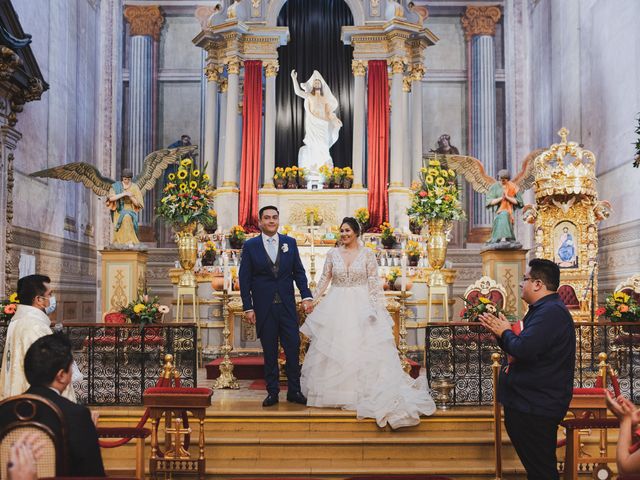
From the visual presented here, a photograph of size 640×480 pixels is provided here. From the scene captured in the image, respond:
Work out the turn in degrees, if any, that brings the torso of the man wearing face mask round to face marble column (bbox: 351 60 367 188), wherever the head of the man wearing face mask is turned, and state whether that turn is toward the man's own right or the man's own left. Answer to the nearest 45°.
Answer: approximately 45° to the man's own left

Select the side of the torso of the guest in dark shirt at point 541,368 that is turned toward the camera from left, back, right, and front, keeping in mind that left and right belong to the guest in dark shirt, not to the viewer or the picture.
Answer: left

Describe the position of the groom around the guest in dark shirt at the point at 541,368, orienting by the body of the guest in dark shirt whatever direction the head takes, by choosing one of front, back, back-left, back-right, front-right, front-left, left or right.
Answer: front-right

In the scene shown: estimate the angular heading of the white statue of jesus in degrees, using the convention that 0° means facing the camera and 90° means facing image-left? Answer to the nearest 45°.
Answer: approximately 0°

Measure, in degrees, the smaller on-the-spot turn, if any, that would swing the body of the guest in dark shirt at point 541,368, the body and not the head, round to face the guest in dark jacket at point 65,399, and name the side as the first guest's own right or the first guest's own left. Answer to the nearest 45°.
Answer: approximately 45° to the first guest's own left

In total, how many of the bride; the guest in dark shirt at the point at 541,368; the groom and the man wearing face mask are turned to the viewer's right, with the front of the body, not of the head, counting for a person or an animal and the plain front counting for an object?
1

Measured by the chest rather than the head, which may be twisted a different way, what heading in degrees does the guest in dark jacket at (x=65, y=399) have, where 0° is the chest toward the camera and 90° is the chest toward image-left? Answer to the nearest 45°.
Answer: approximately 225°

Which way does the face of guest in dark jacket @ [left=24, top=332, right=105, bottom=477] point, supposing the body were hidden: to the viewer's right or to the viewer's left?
to the viewer's right

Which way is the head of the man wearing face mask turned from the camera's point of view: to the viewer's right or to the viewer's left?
to the viewer's right

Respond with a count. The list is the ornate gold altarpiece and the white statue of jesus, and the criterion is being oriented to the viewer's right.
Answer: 0

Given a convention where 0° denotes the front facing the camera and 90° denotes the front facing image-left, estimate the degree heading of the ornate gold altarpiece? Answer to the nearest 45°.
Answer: approximately 0°
